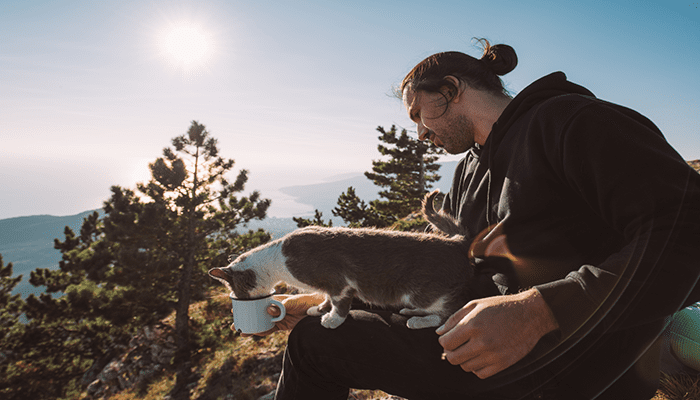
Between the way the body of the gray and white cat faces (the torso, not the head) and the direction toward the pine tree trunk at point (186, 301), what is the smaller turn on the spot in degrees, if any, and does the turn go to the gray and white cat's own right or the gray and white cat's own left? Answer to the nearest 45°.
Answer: approximately 45° to the gray and white cat's own right

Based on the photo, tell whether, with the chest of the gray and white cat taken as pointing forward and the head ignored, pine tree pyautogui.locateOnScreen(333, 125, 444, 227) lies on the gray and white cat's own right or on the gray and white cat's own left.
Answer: on the gray and white cat's own right

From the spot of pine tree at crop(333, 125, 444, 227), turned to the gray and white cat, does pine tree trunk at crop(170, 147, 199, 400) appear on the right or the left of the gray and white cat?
right

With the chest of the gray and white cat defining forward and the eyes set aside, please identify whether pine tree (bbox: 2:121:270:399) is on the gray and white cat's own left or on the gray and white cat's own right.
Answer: on the gray and white cat's own right

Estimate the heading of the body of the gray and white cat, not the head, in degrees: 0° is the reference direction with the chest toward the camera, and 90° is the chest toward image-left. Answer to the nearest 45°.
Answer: approximately 90°

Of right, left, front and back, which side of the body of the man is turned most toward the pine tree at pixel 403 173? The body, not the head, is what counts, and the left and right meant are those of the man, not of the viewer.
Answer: right

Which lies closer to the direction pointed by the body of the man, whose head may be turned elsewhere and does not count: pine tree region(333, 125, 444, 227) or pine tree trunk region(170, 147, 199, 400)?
the pine tree trunk

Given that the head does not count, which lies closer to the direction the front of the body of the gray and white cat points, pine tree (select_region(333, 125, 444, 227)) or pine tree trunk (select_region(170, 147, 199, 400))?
the pine tree trunk

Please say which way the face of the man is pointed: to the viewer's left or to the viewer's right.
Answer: to the viewer's left

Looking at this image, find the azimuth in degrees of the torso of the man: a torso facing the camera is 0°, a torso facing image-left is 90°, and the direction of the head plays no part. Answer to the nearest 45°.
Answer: approximately 90°
